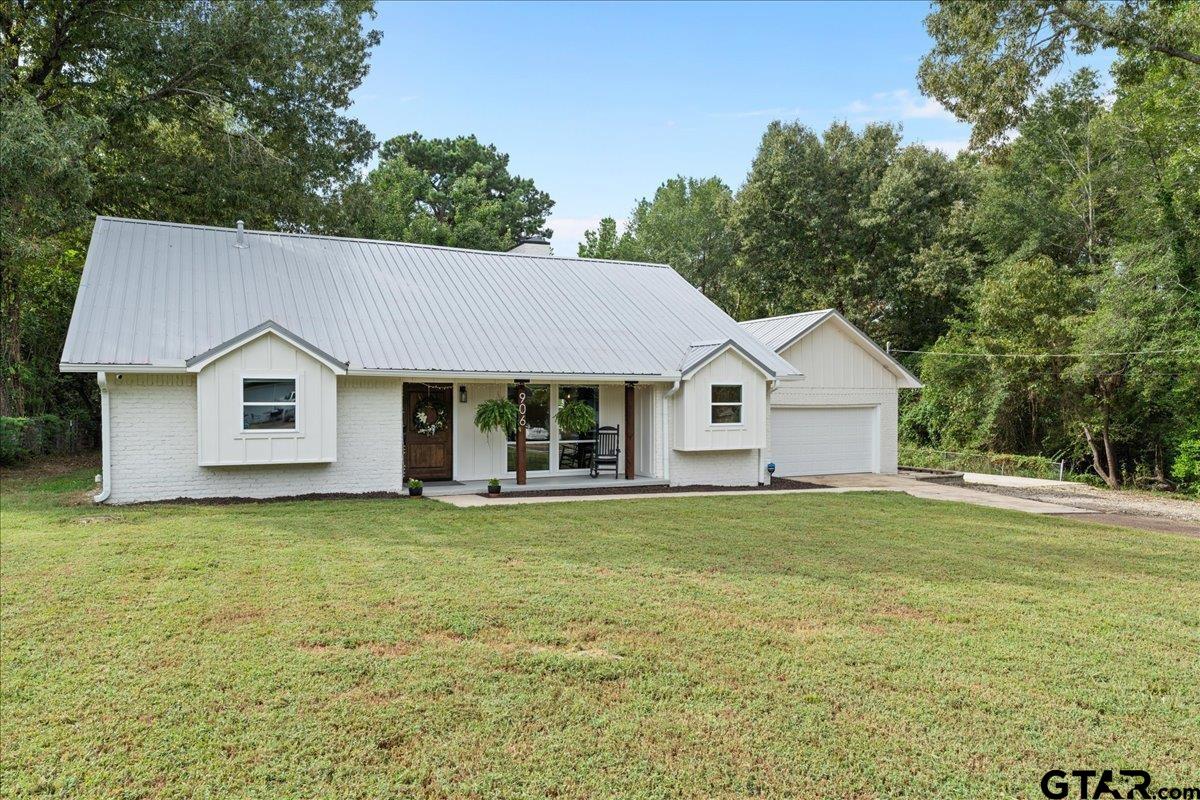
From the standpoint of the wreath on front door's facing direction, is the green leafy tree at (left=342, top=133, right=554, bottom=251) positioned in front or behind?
behind

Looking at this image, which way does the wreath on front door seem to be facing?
toward the camera

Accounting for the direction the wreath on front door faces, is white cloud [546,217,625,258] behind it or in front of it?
behind

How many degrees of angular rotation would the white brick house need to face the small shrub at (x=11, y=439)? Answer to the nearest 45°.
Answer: approximately 90° to its right

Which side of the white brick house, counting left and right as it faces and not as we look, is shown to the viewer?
front

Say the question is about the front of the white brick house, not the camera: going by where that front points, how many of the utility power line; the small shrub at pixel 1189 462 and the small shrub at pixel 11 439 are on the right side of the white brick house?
1

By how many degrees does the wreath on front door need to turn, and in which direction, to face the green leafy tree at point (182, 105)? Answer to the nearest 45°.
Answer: approximately 135° to its right

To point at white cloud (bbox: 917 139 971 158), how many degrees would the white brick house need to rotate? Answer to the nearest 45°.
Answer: approximately 135° to its left
